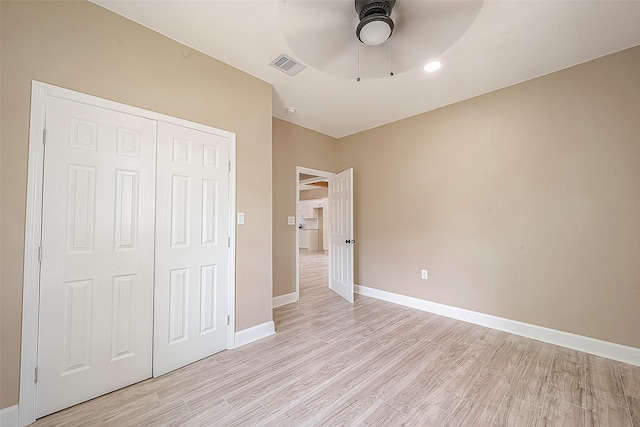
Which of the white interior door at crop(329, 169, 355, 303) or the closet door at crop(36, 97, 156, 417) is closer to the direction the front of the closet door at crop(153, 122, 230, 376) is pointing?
the white interior door

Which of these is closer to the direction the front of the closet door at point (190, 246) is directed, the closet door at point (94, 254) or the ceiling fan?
the ceiling fan

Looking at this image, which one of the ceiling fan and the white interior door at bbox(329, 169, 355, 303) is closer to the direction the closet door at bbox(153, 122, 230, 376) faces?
the ceiling fan

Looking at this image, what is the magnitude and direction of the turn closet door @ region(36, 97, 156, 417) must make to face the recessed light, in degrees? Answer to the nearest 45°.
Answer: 0° — it already faces it

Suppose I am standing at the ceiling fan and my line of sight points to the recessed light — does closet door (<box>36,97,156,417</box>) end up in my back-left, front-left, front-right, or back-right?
back-left

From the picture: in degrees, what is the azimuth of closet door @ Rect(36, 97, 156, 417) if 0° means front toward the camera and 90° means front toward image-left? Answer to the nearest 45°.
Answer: approximately 315°

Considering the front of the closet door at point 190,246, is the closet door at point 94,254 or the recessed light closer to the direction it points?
the recessed light
